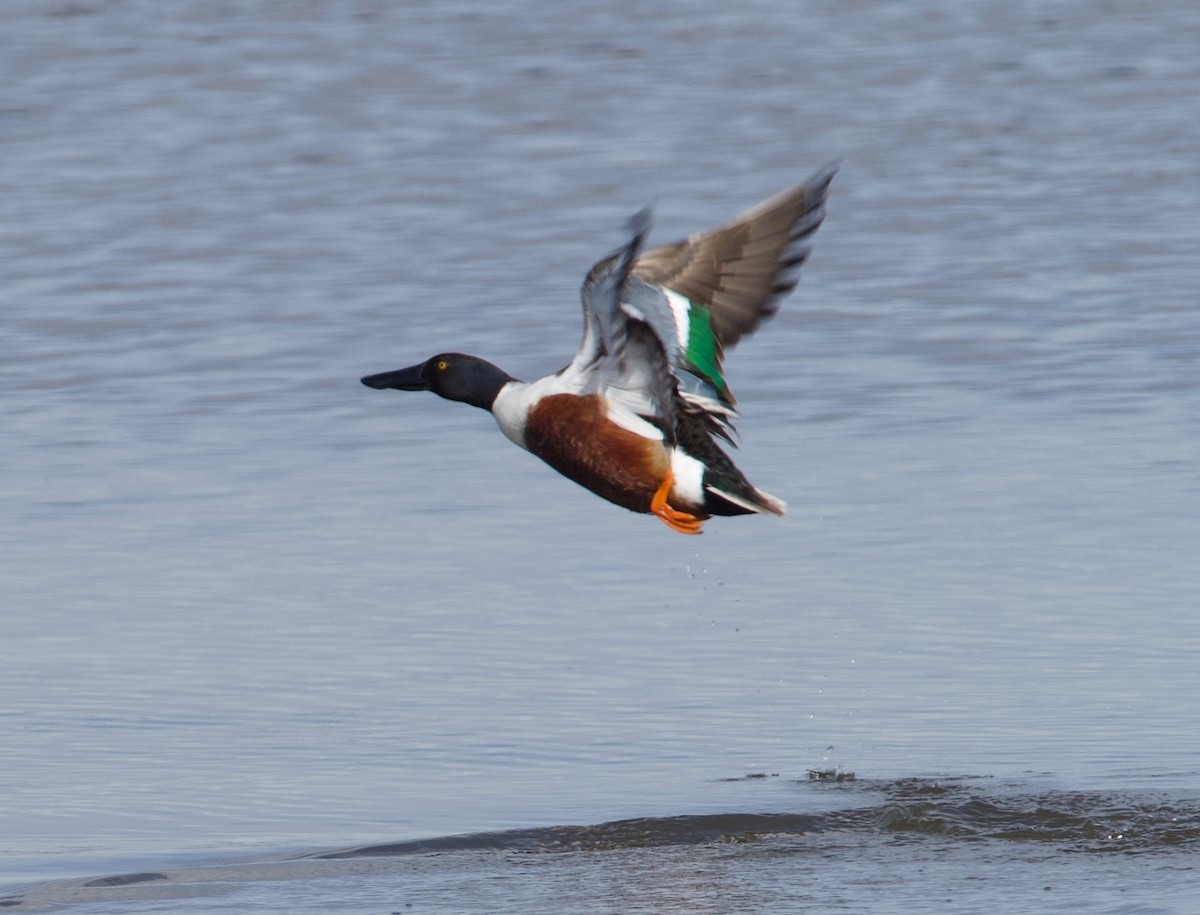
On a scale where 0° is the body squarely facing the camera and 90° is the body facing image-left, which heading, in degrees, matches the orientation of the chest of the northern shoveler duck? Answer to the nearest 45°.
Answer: approximately 90°
